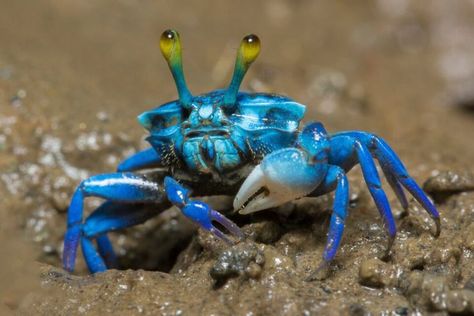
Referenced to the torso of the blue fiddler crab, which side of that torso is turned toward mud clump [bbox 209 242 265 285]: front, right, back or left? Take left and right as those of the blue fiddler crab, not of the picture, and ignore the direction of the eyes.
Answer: front

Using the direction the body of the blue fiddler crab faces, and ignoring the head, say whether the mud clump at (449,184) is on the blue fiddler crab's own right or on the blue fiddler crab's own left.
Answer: on the blue fiddler crab's own left

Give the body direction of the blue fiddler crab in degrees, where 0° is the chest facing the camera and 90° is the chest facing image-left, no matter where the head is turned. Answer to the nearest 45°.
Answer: approximately 0°

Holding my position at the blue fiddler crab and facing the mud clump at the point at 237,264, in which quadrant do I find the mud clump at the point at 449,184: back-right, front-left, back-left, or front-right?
back-left
